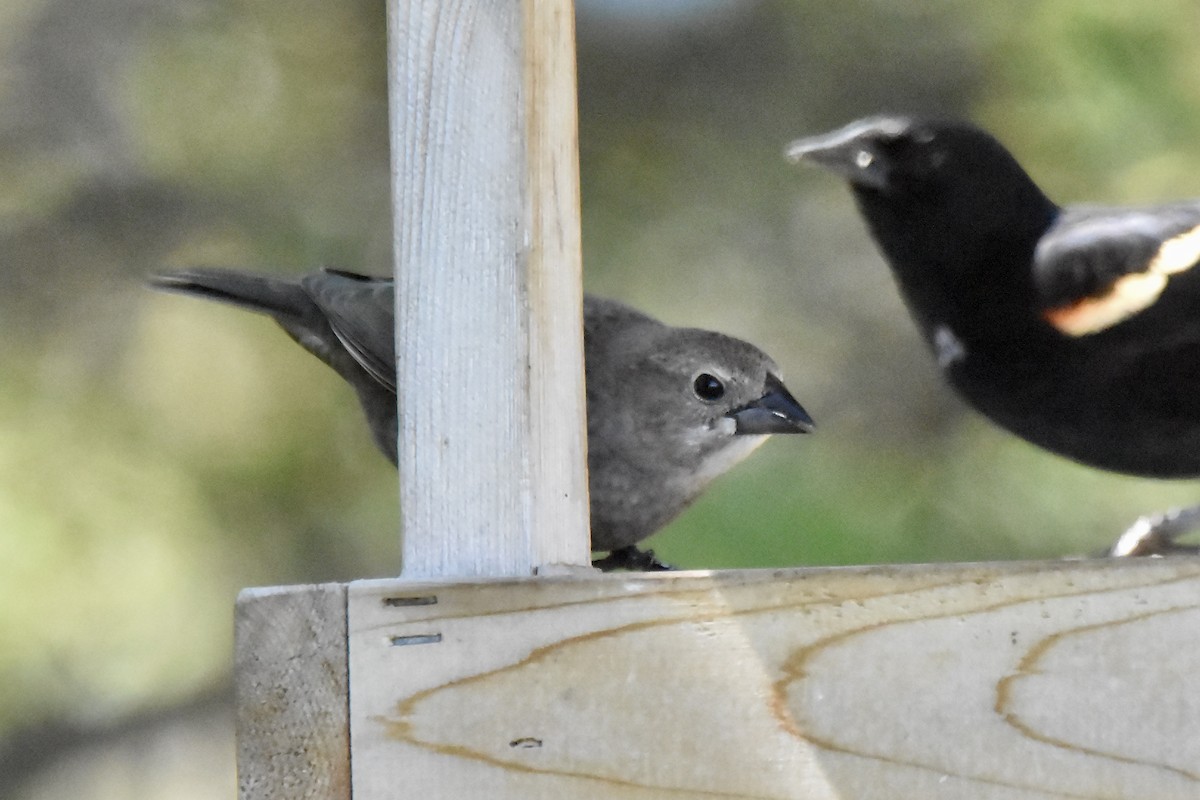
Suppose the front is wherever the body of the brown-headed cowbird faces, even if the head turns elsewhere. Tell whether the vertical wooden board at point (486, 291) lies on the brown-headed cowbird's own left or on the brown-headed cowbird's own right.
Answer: on the brown-headed cowbird's own right

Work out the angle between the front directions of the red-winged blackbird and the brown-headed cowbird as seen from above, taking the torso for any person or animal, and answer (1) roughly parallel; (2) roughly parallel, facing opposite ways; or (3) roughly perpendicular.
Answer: roughly parallel, facing opposite ways

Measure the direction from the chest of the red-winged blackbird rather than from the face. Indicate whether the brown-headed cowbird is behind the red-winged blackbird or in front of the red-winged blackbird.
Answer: in front

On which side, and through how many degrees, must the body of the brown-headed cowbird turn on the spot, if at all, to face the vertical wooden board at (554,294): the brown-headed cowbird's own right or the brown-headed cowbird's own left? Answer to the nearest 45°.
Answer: approximately 90° to the brown-headed cowbird's own right

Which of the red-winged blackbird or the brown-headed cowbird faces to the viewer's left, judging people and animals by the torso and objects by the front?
the red-winged blackbird

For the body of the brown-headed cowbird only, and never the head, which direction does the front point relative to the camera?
to the viewer's right

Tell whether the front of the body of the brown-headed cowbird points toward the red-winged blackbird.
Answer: yes

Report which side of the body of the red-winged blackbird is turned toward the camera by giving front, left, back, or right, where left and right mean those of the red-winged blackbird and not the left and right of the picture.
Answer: left

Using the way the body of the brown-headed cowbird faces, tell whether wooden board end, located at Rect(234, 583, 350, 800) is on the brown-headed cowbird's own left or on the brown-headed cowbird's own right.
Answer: on the brown-headed cowbird's own right

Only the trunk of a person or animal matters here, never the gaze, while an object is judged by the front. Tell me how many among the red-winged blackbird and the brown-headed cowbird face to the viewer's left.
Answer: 1
